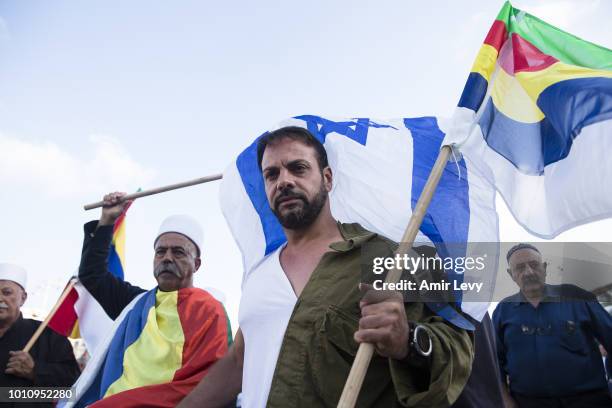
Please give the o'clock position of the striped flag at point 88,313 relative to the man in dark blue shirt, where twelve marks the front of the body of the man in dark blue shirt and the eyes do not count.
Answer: The striped flag is roughly at 3 o'clock from the man in dark blue shirt.

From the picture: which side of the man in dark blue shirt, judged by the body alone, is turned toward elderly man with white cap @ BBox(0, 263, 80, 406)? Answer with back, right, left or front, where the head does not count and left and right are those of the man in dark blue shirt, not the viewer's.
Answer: right

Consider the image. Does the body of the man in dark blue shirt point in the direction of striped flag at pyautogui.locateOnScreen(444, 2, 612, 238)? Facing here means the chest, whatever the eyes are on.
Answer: yes

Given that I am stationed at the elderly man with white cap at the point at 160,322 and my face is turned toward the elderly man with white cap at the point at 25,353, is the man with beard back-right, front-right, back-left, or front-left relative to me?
back-left

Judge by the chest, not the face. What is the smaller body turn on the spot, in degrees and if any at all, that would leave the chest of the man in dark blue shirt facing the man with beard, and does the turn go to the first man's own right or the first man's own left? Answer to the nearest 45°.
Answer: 0° — they already face them

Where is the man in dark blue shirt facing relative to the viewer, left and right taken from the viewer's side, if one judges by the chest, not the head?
facing the viewer

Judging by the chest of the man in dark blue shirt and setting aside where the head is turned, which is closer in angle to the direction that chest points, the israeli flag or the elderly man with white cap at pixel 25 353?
the israeli flag

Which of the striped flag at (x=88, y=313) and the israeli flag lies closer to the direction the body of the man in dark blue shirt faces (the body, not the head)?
the israeli flag

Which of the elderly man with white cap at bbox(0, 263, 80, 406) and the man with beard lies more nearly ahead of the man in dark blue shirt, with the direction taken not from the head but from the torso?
the man with beard
